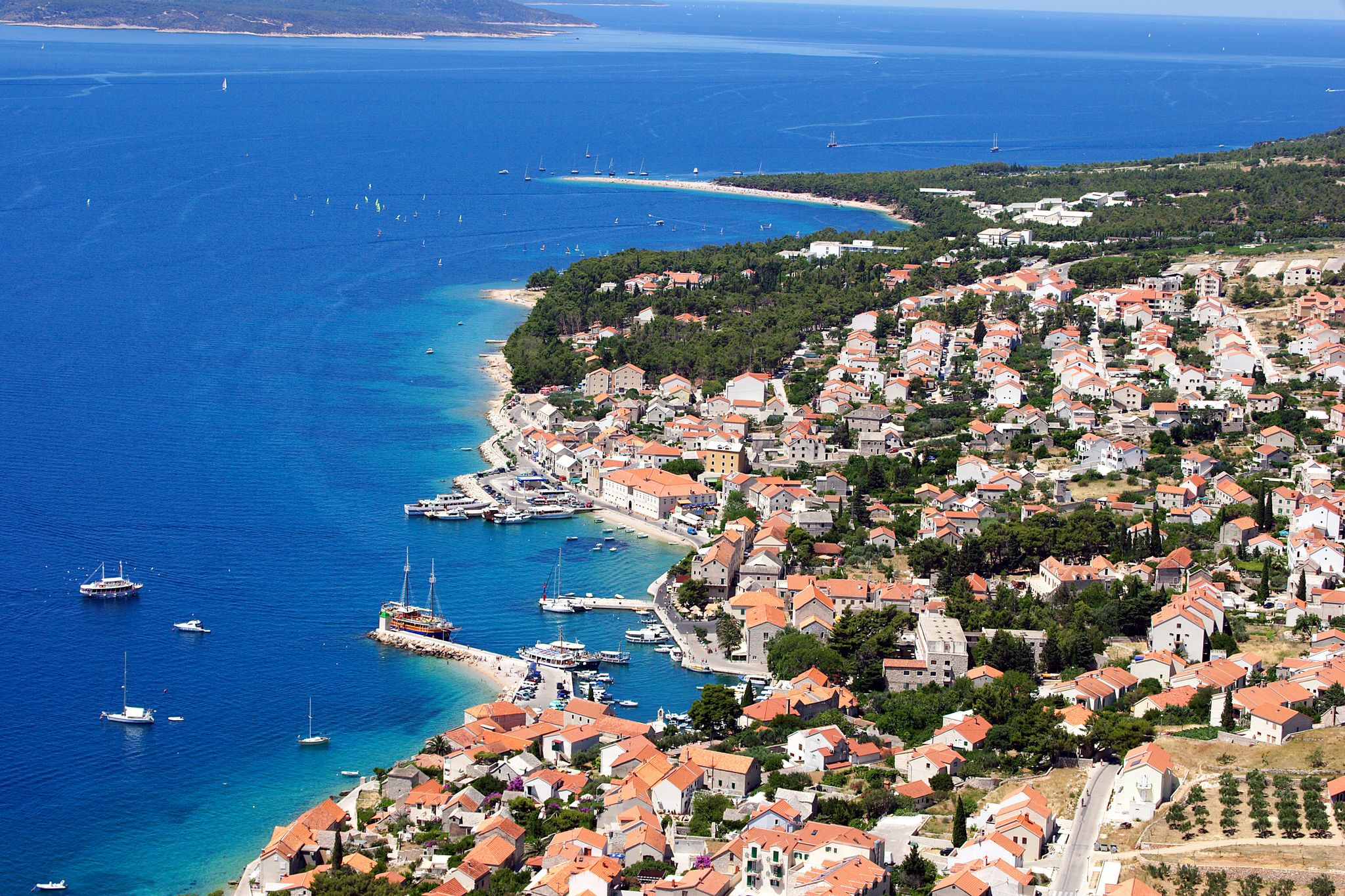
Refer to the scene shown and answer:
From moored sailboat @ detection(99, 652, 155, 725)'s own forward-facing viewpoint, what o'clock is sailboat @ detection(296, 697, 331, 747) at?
The sailboat is roughly at 7 o'clock from the moored sailboat.

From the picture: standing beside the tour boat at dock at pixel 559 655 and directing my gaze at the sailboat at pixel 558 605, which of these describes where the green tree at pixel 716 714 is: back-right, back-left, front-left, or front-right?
back-right

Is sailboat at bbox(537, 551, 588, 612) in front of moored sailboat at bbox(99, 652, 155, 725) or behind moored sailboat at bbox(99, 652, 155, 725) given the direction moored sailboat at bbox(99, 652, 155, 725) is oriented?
behind

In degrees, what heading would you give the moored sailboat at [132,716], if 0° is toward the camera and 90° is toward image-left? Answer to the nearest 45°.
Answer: approximately 90°

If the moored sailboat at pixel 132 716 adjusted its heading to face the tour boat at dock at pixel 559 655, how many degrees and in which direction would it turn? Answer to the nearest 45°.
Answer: approximately 180°

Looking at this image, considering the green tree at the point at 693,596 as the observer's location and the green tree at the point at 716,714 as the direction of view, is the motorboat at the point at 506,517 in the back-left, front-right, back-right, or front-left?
back-right

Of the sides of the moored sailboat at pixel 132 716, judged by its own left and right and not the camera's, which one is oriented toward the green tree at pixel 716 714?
back
